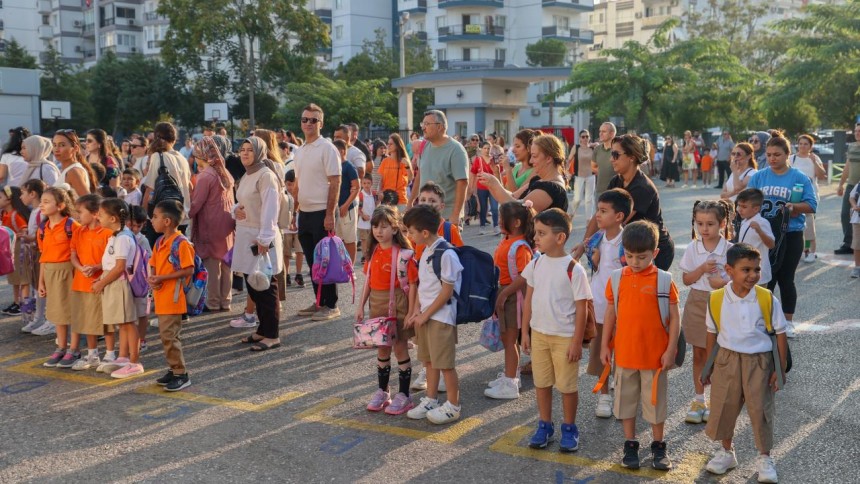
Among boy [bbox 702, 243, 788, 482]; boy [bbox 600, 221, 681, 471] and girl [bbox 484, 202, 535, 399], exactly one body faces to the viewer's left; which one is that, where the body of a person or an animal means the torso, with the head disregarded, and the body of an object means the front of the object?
the girl

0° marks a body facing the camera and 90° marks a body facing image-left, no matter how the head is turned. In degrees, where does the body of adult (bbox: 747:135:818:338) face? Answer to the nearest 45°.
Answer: approximately 45°

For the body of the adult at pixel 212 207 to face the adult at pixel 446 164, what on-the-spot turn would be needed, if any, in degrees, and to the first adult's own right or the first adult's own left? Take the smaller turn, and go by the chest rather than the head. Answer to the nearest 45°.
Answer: approximately 180°

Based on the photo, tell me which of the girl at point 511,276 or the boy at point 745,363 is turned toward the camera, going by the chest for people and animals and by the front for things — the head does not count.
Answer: the boy

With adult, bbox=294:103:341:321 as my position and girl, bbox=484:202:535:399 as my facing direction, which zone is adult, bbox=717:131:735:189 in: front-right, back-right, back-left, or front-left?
back-left

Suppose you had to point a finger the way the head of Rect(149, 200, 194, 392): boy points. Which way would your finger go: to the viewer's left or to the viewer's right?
to the viewer's left

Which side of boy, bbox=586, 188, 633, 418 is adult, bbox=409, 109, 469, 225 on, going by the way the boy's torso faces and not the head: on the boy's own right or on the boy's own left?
on the boy's own right

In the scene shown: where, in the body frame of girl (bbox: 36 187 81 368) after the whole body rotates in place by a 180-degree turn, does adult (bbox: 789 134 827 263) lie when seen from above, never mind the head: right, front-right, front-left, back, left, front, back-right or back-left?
front-right

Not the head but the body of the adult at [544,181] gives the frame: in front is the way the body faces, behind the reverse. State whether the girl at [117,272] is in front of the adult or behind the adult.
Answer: in front

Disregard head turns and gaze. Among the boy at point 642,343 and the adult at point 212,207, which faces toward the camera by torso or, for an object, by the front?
the boy

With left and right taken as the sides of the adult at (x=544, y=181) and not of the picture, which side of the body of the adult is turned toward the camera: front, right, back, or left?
left

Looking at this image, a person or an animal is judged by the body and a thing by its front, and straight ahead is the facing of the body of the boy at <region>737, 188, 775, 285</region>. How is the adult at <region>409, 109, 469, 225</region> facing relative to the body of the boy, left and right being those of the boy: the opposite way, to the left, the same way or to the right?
the same way

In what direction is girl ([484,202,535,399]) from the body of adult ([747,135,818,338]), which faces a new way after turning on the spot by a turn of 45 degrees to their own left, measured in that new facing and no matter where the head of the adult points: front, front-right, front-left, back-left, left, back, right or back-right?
front-right

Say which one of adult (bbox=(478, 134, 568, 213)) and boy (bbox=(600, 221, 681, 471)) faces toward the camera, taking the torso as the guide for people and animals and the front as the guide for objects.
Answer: the boy

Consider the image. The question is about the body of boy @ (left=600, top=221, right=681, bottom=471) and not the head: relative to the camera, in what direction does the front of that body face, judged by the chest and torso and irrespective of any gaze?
toward the camera

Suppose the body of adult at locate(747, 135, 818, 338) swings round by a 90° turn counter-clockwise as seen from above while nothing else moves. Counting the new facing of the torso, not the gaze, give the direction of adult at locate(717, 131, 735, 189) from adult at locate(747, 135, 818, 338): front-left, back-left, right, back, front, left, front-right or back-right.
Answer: back-left
